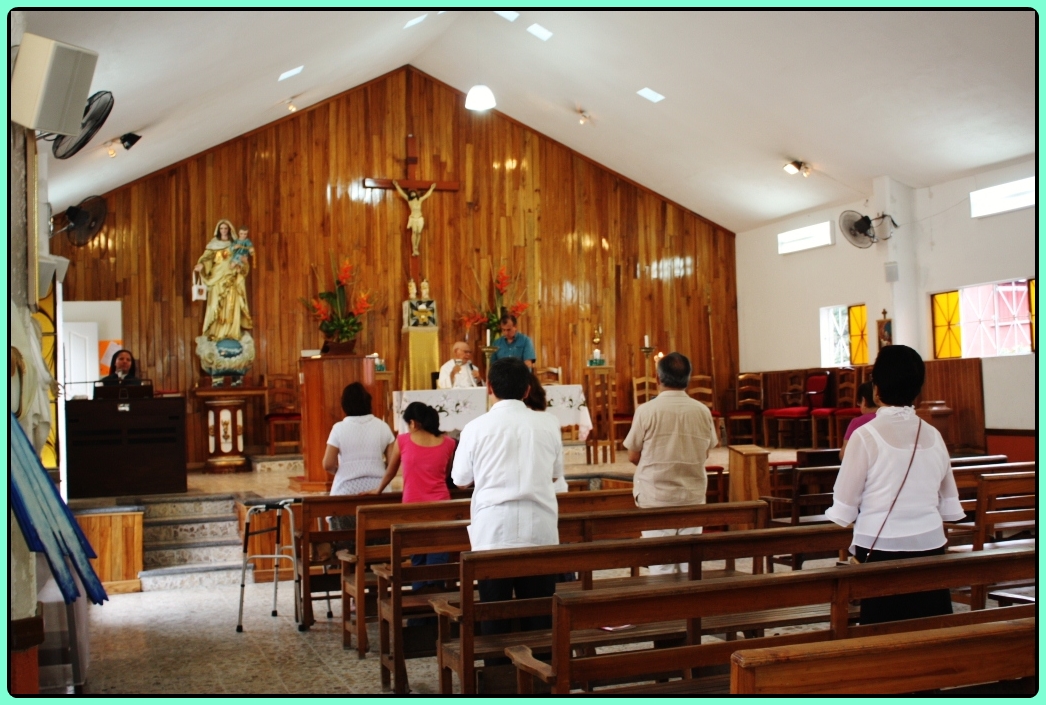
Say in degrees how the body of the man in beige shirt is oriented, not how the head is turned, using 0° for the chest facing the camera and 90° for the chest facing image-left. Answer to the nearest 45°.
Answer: approximately 180°

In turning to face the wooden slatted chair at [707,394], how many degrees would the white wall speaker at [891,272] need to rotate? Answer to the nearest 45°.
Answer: approximately 90° to its right

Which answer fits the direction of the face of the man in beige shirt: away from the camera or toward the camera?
away from the camera

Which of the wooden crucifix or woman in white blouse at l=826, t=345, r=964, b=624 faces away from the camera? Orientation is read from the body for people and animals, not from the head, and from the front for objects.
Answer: the woman in white blouse

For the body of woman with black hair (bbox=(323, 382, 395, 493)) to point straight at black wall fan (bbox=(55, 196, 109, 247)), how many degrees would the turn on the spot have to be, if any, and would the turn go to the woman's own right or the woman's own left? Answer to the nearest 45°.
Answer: approximately 45° to the woman's own left

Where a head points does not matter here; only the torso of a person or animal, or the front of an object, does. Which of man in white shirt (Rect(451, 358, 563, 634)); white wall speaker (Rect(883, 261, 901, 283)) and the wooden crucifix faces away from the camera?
the man in white shirt

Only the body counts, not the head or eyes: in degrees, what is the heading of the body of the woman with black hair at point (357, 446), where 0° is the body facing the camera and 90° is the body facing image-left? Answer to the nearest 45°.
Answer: approximately 180°

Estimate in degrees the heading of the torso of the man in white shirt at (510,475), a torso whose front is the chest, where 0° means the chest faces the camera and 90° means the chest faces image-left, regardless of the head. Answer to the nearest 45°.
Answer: approximately 180°

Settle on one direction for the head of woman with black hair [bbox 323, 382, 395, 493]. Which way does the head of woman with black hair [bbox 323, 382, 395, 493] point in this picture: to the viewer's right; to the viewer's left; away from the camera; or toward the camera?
away from the camera
